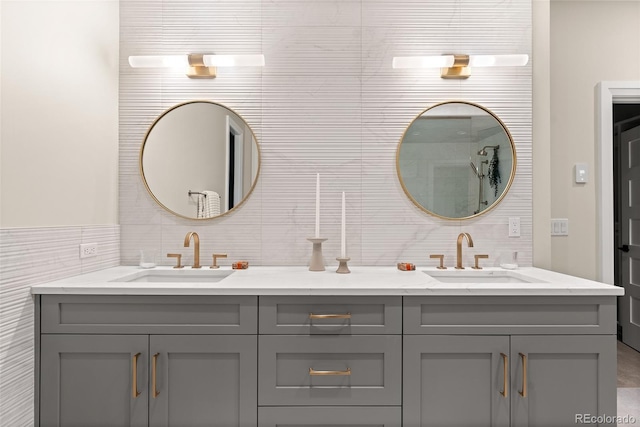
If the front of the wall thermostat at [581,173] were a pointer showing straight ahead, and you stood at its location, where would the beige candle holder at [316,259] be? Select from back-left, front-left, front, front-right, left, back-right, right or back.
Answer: front-right

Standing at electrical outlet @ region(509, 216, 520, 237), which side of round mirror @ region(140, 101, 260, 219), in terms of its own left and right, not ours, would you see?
left

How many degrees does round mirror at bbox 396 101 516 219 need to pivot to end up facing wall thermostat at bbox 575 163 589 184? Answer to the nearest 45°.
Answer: approximately 135° to its left

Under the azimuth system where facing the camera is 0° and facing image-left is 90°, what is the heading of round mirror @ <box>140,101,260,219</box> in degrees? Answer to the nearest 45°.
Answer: approximately 0°

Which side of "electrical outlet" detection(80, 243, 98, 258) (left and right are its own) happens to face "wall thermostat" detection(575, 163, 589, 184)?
front

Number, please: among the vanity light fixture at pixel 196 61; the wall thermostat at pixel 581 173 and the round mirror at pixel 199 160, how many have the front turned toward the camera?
3

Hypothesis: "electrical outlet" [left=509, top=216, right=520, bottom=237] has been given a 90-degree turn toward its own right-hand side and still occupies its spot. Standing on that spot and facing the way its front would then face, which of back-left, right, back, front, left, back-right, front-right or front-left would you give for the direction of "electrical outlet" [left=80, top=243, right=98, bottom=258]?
front-left

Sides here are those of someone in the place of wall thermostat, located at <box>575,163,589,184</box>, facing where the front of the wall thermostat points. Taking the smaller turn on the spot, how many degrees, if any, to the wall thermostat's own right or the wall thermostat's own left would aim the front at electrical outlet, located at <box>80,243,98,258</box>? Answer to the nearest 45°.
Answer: approximately 45° to the wall thermostat's own right
